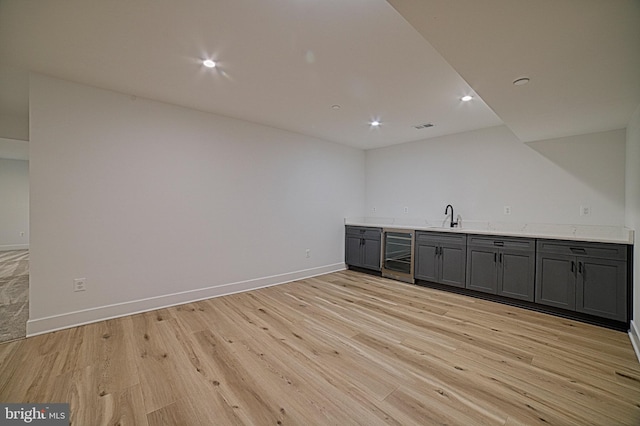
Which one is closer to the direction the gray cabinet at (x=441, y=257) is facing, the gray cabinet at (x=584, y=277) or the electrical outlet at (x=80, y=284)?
the electrical outlet

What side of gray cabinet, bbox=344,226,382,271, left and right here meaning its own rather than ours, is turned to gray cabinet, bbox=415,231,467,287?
left

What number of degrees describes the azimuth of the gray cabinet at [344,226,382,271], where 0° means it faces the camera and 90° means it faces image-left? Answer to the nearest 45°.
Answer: approximately 45°

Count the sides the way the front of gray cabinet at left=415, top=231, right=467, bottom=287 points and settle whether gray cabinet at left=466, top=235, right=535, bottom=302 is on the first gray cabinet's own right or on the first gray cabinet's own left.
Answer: on the first gray cabinet's own left

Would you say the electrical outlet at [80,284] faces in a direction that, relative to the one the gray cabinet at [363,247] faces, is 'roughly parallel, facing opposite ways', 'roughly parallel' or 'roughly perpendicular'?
roughly perpendicular

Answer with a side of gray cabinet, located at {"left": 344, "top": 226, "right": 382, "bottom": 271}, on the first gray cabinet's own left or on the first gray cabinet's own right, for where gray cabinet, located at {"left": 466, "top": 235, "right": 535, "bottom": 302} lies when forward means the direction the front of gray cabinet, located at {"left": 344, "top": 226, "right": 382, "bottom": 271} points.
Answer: on the first gray cabinet's own left

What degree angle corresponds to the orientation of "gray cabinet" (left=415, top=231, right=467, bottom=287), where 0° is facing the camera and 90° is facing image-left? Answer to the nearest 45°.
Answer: approximately 45°

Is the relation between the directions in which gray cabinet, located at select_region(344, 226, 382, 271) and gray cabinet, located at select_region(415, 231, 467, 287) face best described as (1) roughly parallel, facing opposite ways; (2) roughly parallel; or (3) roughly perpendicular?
roughly parallel

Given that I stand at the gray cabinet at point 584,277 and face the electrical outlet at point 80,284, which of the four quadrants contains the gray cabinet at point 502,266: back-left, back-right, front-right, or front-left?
front-right
